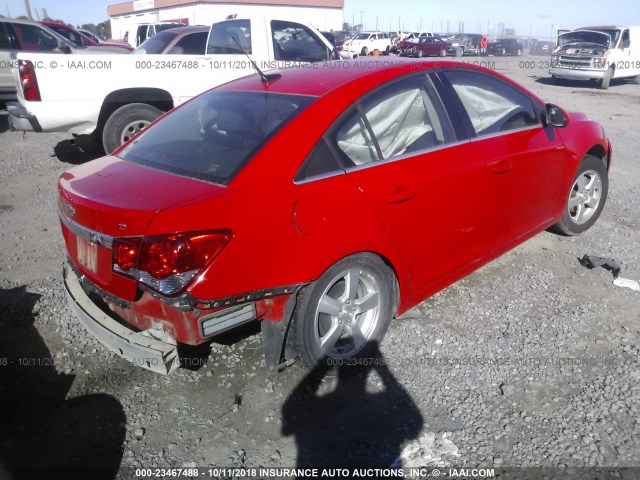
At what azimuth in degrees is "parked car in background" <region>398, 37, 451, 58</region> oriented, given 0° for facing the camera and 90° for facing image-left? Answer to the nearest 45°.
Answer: approximately 45°

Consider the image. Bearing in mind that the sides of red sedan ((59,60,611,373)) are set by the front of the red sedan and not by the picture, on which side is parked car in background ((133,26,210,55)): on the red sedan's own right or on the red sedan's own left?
on the red sedan's own left

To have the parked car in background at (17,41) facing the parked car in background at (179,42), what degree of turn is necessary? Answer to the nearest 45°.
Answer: approximately 45° to its right

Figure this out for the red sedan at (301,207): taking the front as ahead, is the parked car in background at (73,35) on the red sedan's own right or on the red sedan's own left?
on the red sedan's own left

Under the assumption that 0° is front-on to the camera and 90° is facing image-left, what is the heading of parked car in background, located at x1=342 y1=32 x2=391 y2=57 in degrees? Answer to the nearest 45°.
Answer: approximately 45°

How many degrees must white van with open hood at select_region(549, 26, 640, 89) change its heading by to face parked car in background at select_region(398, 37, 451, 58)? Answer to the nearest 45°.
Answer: approximately 90° to its right

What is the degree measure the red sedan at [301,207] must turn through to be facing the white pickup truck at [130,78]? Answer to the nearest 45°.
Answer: approximately 90° to its left
